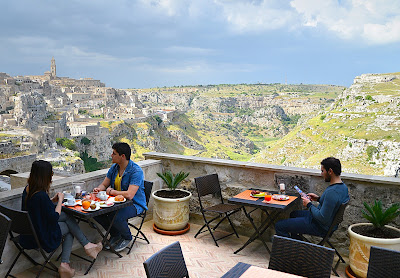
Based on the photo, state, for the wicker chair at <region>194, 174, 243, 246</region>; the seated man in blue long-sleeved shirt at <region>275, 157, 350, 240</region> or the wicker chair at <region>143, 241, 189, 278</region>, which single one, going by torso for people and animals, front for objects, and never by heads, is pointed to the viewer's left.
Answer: the seated man in blue long-sleeved shirt

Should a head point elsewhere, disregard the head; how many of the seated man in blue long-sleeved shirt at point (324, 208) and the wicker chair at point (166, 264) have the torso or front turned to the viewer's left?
1

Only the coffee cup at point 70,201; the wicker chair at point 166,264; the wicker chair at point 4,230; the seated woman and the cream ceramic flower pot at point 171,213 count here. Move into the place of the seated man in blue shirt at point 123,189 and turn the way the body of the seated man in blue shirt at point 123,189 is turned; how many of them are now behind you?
1

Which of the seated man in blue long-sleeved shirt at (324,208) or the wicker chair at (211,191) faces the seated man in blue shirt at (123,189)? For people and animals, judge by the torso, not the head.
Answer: the seated man in blue long-sleeved shirt at (324,208)

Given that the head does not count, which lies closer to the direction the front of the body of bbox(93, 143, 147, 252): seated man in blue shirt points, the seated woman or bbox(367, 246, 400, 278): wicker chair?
the seated woman

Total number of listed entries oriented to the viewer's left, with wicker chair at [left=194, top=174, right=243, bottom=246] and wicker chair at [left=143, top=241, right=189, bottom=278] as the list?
0

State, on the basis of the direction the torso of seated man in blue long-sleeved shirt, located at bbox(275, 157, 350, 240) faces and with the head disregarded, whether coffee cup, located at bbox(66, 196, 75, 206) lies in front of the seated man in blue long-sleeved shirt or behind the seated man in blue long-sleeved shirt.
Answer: in front

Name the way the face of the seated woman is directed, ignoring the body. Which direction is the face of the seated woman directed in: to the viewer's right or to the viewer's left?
to the viewer's right

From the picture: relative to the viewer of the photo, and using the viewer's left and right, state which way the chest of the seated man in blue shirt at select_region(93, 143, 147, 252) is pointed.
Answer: facing the viewer and to the left of the viewer

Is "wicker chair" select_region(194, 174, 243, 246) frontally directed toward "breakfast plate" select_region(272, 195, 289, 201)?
yes

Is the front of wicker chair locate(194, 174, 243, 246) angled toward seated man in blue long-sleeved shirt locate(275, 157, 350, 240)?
yes

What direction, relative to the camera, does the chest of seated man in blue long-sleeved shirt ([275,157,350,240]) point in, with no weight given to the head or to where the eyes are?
to the viewer's left

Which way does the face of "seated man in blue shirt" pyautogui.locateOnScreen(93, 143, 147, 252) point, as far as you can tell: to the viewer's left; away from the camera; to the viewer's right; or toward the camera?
to the viewer's left
